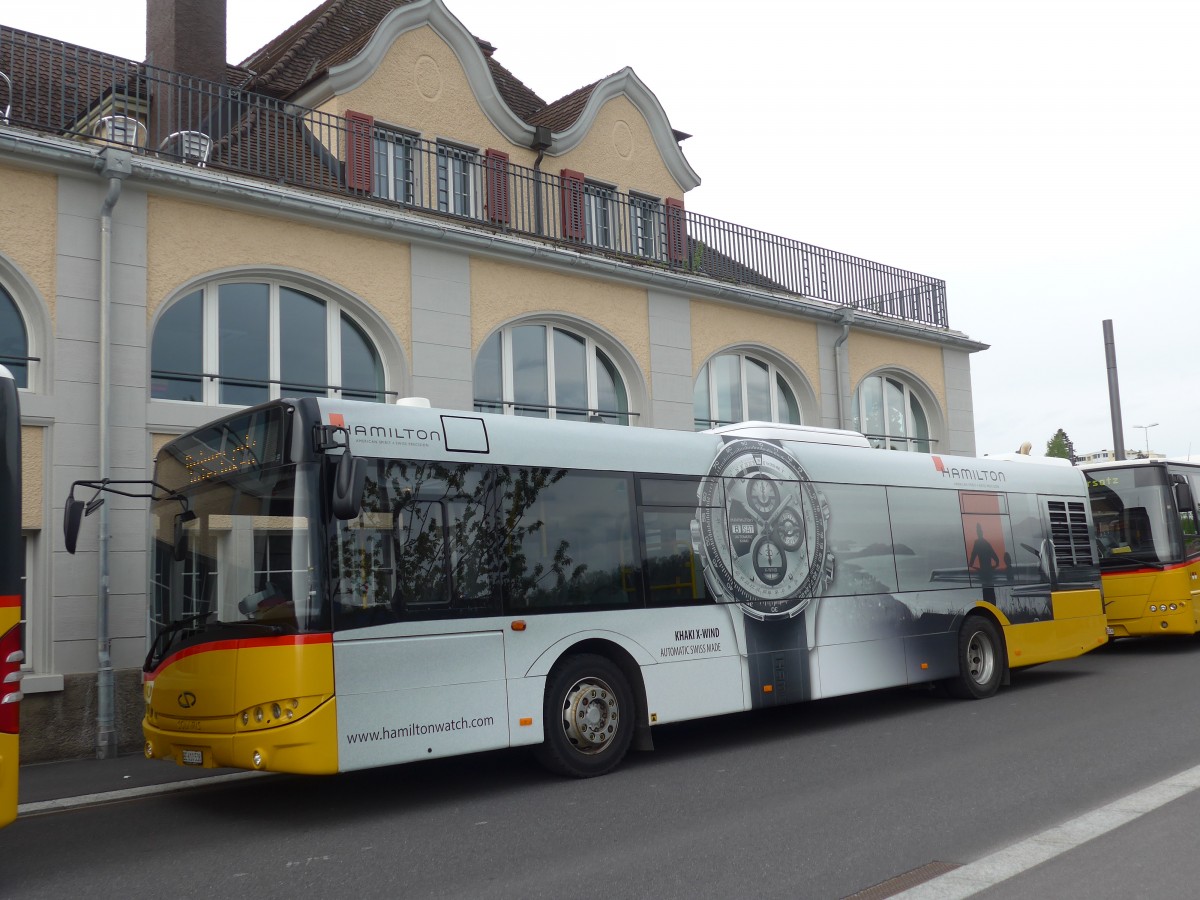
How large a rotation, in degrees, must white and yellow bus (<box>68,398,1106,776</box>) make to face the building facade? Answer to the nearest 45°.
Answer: approximately 135° to its right

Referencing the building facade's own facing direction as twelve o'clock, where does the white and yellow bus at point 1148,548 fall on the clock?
The white and yellow bus is roughly at 10 o'clock from the building facade.

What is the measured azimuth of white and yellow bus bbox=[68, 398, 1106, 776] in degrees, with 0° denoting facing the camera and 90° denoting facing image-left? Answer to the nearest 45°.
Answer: approximately 45°

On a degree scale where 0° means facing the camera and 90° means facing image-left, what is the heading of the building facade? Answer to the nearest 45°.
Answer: approximately 315°

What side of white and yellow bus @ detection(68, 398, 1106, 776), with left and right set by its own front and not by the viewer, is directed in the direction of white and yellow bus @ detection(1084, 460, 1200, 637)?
back

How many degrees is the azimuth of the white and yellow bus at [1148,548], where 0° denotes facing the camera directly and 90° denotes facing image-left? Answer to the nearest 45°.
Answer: approximately 45°
